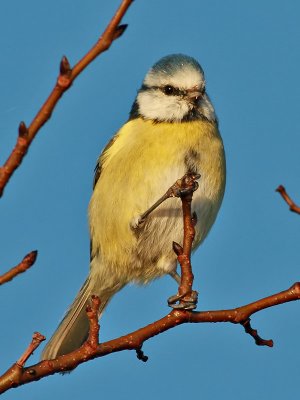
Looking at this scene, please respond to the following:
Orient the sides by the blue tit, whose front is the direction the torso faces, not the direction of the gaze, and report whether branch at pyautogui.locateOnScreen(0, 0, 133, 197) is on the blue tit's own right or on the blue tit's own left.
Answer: on the blue tit's own right

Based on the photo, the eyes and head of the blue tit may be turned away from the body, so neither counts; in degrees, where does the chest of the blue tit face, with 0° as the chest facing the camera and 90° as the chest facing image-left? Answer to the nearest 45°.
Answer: approximately 315°
